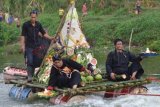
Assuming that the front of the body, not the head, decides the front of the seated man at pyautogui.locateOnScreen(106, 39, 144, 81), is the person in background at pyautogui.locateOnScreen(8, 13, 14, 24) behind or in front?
behind

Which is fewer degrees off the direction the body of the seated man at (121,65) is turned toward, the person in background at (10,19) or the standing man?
the standing man

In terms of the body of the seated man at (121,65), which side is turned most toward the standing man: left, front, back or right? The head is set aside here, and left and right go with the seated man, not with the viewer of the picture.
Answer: right

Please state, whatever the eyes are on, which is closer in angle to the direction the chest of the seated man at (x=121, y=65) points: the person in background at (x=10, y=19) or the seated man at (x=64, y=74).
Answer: the seated man

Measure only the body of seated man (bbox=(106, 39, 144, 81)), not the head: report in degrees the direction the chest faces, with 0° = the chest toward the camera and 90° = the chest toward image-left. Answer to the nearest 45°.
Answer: approximately 0°

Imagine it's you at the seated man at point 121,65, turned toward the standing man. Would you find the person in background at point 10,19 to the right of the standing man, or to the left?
right

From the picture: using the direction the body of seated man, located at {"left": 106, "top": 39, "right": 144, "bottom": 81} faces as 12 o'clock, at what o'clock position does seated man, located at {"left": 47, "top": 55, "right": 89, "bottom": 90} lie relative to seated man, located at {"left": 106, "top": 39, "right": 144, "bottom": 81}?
seated man, located at {"left": 47, "top": 55, "right": 89, "bottom": 90} is roughly at 2 o'clock from seated man, located at {"left": 106, "top": 39, "right": 144, "bottom": 81}.
